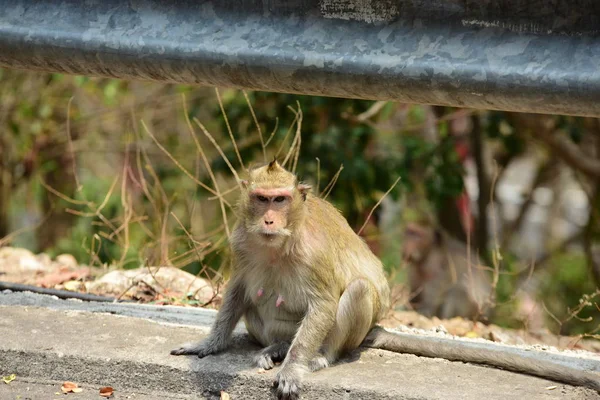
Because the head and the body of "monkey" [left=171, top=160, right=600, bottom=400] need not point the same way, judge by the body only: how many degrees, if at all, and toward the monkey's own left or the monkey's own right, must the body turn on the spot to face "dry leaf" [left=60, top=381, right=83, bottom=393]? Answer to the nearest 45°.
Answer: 0° — it already faces it

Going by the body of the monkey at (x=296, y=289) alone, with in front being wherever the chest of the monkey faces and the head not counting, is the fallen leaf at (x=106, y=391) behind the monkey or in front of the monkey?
in front
